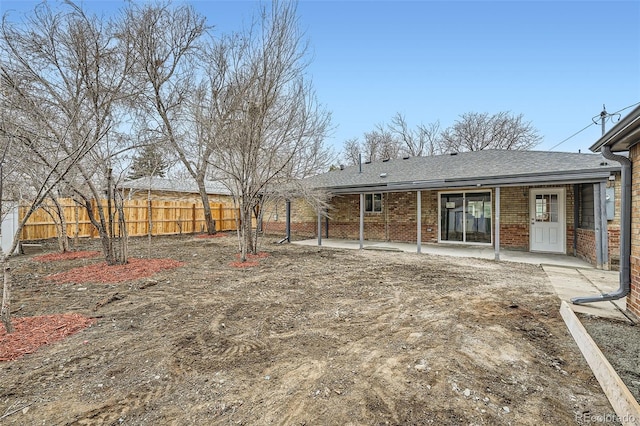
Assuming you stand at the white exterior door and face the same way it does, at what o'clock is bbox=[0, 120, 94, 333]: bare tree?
The bare tree is roughly at 1 o'clock from the white exterior door.

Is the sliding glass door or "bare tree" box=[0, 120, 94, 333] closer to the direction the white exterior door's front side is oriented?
the bare tree

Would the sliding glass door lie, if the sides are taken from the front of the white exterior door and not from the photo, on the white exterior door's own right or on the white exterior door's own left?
on the white exterior door's own right

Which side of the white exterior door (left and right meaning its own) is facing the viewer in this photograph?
front

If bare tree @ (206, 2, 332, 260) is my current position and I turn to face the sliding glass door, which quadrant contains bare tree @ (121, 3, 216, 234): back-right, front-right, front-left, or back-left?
back-left

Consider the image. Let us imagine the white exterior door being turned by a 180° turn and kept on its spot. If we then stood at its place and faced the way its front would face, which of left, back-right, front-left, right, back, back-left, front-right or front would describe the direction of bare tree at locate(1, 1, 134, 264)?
back-left

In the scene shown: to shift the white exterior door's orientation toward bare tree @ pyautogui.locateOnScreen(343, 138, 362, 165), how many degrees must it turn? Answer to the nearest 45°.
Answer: approximately 135° to its right

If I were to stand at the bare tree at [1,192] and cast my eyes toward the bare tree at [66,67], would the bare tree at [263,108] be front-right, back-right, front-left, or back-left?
front-right

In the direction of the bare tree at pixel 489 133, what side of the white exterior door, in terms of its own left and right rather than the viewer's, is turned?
back

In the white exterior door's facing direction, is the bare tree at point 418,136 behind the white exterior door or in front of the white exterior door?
behind

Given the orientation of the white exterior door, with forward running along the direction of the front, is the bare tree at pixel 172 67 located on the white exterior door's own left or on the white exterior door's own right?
on the white exterior door's own right

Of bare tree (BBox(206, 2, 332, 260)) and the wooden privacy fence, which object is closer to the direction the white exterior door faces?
the bare tree

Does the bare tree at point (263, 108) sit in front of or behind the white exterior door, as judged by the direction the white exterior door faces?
in front
